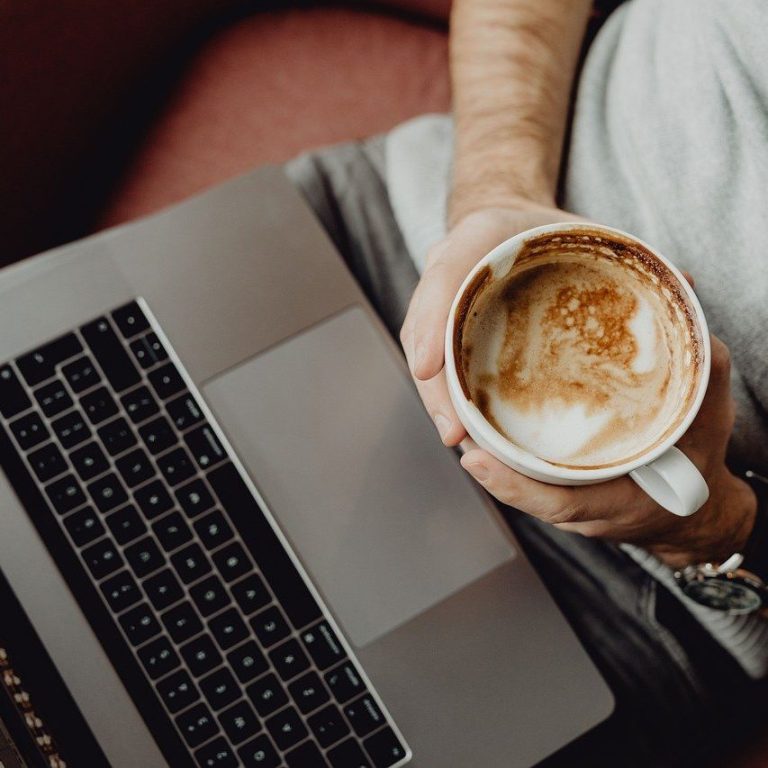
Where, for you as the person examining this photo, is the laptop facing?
facing away from the viewer and to the right of the viewer
